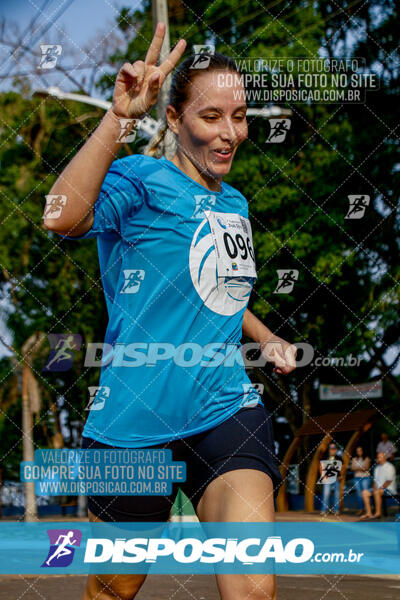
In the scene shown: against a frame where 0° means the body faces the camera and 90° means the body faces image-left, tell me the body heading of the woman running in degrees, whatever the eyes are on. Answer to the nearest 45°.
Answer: approximately 315°
